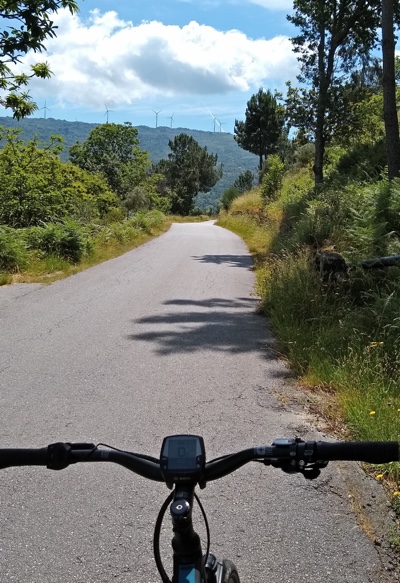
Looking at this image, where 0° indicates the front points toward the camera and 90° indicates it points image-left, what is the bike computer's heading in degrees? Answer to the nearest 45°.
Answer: approximately 0°

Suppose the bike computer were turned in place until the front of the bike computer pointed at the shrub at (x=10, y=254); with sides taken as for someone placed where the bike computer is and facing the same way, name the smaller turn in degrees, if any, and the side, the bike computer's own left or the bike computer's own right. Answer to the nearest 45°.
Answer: approximately 180°

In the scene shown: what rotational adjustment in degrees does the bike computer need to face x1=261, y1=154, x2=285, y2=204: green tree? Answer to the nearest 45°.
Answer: approximately 180°

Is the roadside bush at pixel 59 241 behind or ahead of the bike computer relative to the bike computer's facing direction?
behind
